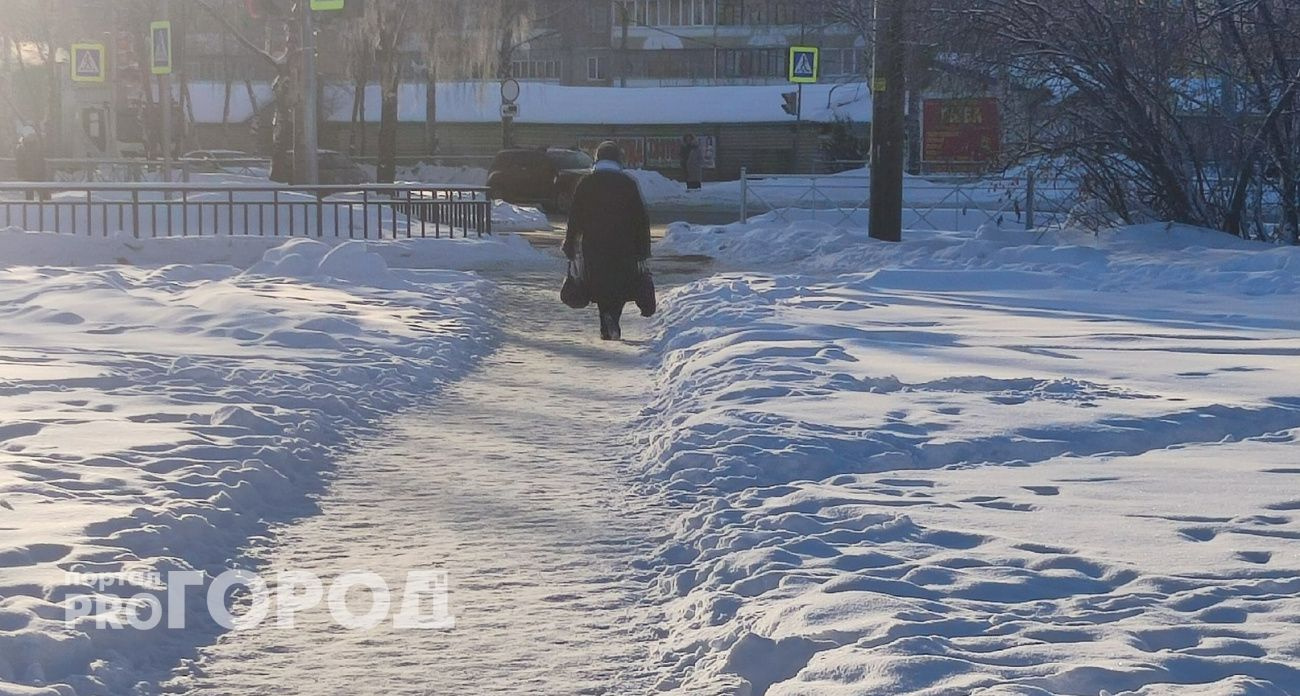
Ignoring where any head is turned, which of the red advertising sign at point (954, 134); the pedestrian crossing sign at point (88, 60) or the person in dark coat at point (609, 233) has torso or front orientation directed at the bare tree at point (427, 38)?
the person in dark coat

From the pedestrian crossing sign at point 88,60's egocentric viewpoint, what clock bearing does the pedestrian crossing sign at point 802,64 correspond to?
the pedestrian crossing sign at point 802,64 is roughly at 9 o'clock from the pedestrian crossing sign at point 88,60.

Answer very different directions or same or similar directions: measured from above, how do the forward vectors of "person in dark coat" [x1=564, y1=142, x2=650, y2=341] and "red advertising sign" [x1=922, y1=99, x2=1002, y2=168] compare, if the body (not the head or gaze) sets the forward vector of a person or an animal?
very different directions

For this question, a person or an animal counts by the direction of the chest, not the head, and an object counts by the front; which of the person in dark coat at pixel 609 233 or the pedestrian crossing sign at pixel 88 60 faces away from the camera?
the person in dark coat

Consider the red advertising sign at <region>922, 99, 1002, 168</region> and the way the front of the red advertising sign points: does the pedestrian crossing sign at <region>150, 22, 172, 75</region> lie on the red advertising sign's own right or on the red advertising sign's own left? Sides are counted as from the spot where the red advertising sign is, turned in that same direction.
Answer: on the red advertising sign's own right

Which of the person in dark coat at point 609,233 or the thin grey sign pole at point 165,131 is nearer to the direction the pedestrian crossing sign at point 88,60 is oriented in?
the person in dark coat

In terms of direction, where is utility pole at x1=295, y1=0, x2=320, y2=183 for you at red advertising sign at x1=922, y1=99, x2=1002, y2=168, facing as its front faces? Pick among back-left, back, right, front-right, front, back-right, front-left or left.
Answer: front-right

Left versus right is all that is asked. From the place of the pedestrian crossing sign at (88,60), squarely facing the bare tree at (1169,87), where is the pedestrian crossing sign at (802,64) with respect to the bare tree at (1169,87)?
left

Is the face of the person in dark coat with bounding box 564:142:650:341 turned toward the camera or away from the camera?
away from the camera

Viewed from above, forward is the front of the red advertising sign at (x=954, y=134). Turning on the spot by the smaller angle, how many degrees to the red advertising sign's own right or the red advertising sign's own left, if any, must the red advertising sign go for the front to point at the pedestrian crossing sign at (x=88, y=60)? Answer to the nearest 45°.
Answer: approximately 90° to the red advertising sign's own right

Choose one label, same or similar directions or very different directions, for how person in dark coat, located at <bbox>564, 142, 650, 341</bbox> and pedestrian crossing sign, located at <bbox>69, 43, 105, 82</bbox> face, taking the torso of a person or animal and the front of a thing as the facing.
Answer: very different directions

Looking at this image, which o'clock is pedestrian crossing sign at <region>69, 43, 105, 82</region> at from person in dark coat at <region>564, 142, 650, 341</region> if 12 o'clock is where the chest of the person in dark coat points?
The pedestrian crossing sign is roughly at 11 o'clock from the person in dark coat.

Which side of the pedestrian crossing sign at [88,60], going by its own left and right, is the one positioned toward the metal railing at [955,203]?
left

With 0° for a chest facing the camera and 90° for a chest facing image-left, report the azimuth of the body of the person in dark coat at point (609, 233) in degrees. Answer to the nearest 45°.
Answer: approximately 180°
